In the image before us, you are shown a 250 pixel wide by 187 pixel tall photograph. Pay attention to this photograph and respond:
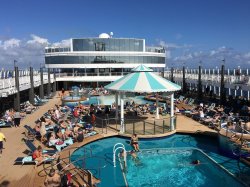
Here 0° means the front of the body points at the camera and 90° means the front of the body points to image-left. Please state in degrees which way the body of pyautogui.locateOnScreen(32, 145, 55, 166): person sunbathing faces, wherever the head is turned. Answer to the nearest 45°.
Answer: approximately 270°

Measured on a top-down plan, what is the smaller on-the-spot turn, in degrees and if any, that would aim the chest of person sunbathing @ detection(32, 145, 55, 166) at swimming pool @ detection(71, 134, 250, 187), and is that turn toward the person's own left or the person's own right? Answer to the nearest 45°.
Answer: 0° — they already face it

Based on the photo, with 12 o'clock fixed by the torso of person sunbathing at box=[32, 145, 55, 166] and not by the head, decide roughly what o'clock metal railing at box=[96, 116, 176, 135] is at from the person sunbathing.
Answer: The metal railing is roughly at 11 o'clock from the person sunbathing.

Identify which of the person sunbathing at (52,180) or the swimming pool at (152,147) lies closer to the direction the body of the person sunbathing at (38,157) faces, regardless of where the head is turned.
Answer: the swimming pool

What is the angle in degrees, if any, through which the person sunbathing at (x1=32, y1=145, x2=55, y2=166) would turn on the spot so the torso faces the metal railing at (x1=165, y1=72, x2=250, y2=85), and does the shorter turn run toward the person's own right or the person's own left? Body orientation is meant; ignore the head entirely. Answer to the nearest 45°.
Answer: approximately 45° to the person's own left

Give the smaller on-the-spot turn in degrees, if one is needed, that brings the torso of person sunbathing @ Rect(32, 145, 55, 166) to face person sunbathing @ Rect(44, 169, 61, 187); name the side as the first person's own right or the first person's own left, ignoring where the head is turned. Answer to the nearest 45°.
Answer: approximately 90° to the first person's own right

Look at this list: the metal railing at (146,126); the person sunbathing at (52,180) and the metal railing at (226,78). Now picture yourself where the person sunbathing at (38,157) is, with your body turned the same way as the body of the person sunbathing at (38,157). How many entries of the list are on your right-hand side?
1
